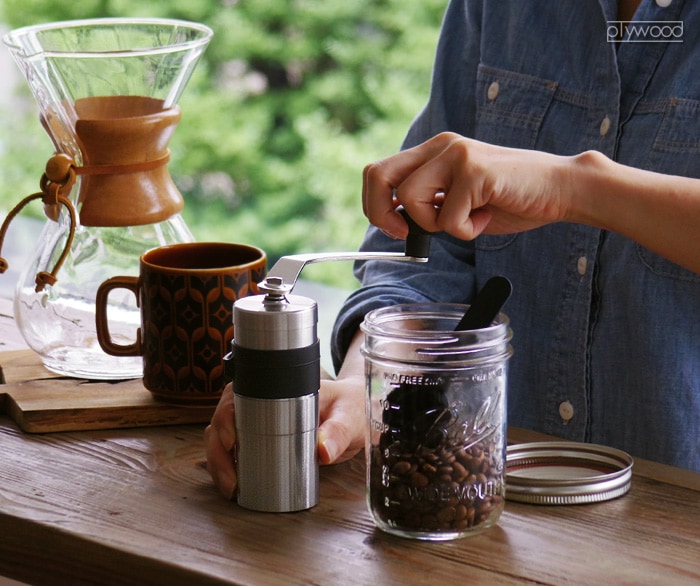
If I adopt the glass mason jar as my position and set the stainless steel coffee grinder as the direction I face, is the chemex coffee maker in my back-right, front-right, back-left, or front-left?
front-right

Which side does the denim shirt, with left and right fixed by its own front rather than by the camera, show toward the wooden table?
front

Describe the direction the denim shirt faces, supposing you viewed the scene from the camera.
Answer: facing the viewer and to the left of the viewer
